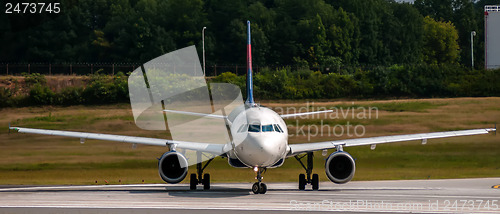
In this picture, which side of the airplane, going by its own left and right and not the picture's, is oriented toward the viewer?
front
